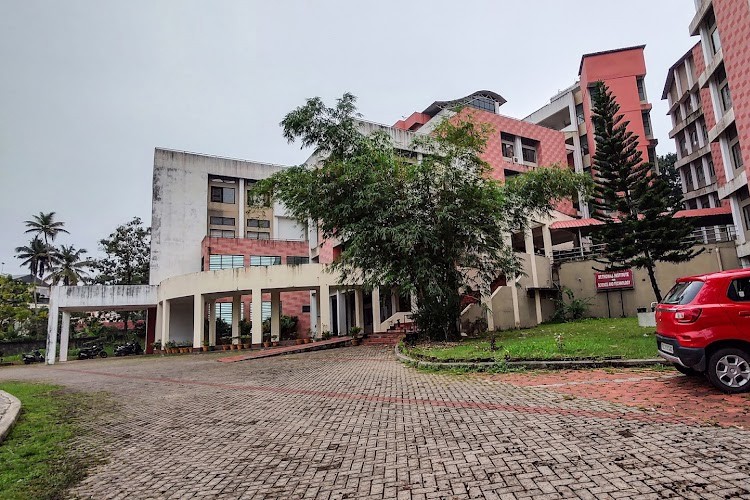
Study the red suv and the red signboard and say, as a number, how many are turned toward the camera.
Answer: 1

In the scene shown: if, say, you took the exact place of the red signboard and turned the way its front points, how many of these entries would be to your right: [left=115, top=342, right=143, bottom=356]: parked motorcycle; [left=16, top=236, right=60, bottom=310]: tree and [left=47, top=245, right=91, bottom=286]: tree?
3

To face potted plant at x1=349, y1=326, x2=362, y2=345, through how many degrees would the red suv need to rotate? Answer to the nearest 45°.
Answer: approximately 90° to its left

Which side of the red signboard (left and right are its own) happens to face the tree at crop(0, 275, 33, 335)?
right

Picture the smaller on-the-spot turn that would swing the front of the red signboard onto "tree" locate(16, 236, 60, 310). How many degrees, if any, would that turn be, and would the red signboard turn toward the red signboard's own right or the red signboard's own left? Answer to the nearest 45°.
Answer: approximately 90° to the red signboard's own right

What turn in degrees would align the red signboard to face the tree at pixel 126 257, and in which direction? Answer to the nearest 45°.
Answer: approximately 90° to its right

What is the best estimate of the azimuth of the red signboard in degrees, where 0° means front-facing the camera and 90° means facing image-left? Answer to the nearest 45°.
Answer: approximately 0°

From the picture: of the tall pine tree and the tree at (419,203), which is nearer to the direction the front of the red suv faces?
the tall pine tree

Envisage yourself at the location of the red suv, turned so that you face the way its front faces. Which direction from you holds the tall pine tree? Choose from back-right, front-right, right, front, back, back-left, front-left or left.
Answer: front-left

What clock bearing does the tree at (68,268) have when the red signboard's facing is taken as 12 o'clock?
The tree is roughly at 3 o'clock from the red signboard.

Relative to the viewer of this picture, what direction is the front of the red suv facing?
facing away from the viewer and to the right of the viewer

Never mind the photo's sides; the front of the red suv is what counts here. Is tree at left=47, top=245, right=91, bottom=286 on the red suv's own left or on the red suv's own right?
on the red suv's own left
